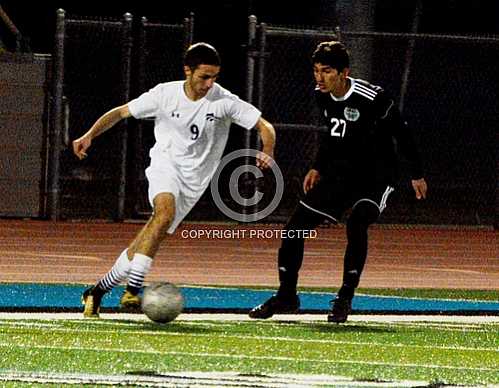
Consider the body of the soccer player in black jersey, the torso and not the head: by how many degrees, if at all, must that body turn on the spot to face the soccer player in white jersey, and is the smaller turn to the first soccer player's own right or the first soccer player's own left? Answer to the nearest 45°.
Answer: approximately 45° to the first soccer player's own right

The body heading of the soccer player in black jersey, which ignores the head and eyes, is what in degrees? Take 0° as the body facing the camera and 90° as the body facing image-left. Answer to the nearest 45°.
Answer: approximately 45°

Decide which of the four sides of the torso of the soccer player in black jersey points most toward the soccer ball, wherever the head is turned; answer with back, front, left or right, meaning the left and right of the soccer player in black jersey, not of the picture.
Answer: front

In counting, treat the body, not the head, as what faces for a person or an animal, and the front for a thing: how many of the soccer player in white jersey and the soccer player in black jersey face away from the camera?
0

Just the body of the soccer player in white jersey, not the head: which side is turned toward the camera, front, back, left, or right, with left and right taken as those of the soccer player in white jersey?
front

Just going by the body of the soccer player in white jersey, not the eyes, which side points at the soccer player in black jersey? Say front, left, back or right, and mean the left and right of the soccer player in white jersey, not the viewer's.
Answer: left
